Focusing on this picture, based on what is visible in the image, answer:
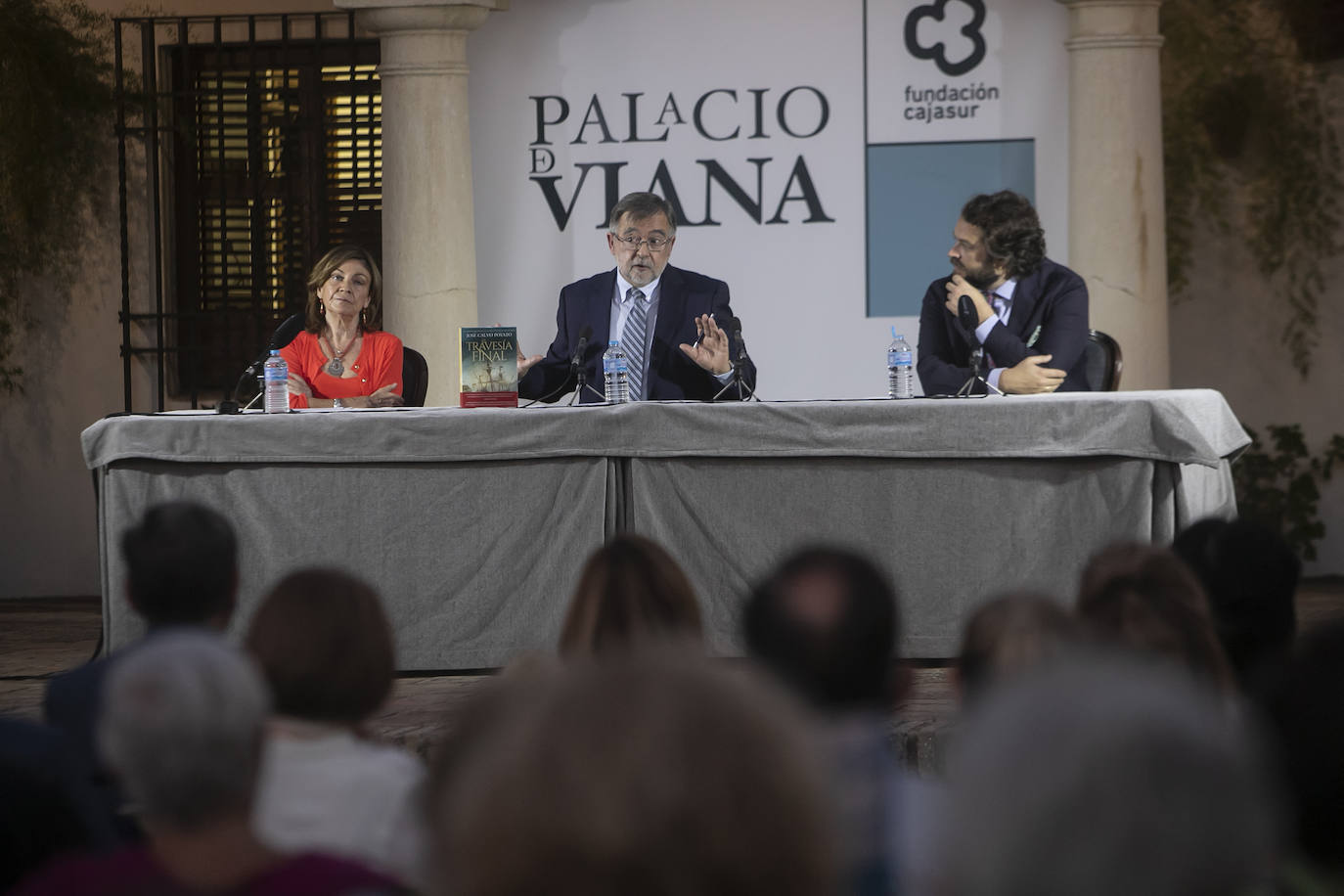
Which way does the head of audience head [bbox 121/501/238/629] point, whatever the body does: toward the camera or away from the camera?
away from the camera

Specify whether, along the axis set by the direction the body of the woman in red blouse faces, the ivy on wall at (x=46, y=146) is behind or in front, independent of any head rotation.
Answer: behind

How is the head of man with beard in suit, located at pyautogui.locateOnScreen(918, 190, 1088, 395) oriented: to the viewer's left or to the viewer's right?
to the viewer's left

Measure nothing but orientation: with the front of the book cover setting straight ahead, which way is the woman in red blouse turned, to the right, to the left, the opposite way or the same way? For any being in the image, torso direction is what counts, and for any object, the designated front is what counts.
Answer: the same way

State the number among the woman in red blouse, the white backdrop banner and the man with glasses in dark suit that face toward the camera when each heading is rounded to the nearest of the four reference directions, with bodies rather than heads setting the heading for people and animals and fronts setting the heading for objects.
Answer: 3

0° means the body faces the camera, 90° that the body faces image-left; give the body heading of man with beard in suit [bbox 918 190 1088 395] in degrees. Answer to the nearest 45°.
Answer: approximately 45°

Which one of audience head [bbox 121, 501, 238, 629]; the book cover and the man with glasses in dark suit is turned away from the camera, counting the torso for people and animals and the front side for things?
the audience head

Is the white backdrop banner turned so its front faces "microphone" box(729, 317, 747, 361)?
yes

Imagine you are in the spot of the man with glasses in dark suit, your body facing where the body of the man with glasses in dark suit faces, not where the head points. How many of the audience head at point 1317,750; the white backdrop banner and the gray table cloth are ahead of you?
2

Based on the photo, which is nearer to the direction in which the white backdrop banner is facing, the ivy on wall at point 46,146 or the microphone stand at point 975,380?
the microphone stand

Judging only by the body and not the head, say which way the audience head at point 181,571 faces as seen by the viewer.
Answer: away from the camera

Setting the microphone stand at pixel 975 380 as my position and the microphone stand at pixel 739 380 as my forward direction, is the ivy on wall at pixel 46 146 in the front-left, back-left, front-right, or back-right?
front-right

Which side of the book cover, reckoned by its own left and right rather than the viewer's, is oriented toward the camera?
front

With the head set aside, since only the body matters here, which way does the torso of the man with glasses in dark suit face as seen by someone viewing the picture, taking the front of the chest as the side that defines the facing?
toward the camera

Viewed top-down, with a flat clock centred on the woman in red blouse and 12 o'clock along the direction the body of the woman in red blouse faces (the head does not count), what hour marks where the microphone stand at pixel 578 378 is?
The microphone stand is roughly at 10 o'clock from the woman in red blouse.

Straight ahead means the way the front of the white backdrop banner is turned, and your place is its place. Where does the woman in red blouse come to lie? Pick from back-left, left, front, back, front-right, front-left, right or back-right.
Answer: front-right
